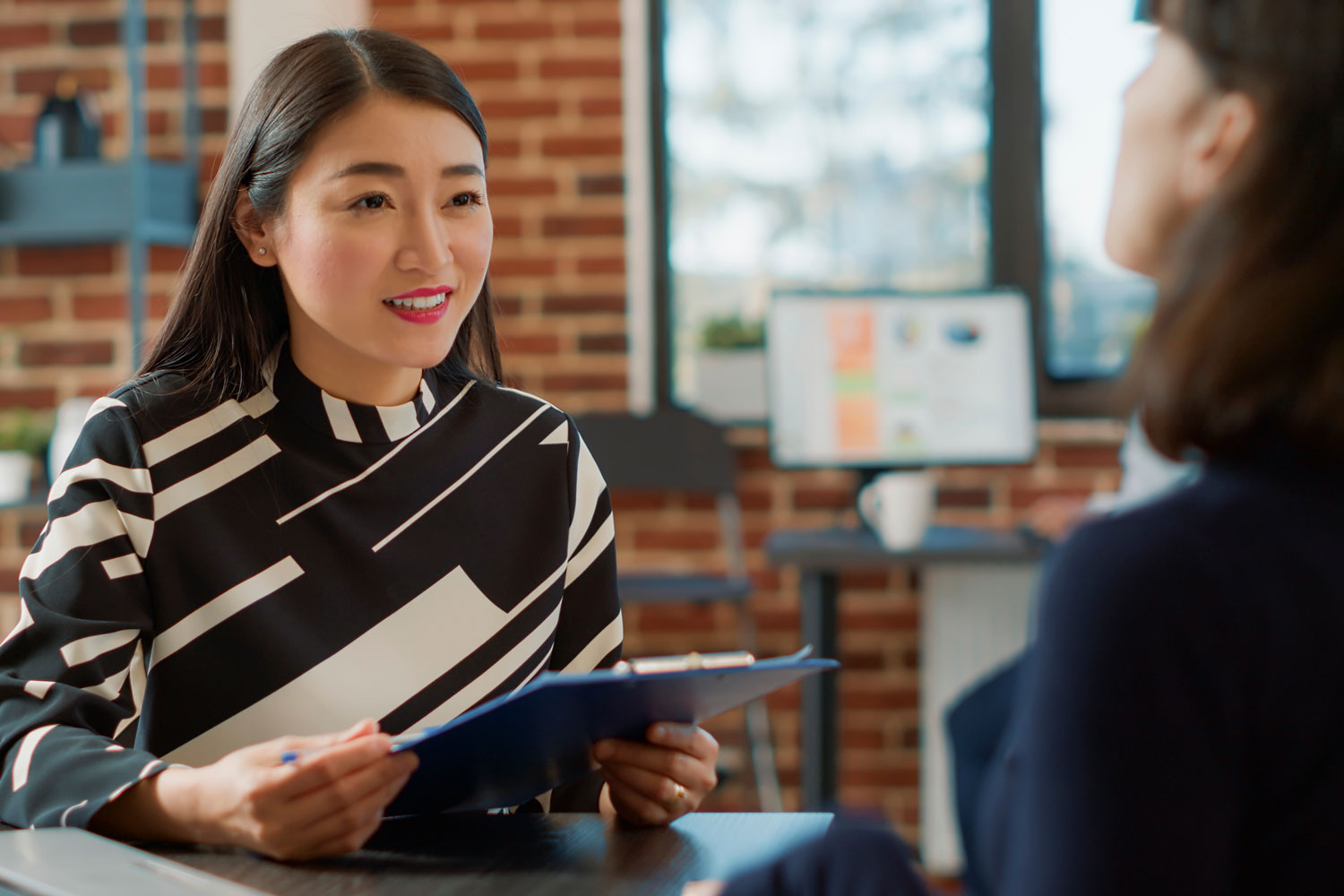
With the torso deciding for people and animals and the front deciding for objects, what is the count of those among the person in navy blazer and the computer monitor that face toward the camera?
1

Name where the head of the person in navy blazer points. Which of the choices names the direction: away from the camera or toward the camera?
away from the camera

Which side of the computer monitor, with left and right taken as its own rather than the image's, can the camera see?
front

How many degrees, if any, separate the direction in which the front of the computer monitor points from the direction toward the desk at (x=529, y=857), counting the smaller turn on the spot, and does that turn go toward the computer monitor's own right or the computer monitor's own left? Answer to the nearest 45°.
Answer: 0° — it already faces it

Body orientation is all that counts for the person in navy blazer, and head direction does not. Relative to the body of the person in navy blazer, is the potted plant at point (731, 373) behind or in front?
in front

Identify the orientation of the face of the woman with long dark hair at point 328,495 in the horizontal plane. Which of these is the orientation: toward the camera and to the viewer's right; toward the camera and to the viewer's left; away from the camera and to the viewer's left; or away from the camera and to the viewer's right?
toward the camera and to the viewer's right

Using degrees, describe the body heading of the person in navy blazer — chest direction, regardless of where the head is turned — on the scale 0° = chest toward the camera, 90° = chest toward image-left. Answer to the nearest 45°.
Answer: approximately 135°

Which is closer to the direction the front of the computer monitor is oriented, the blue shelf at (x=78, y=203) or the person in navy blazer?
the person in navy blazer

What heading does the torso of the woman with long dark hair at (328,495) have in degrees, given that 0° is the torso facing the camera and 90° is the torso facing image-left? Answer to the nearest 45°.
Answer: approximately 315°

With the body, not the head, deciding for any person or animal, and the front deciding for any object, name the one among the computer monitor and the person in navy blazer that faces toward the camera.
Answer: the computer monitor

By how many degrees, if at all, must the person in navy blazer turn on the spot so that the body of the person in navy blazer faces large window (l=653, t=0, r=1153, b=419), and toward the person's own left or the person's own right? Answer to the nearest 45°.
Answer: approximately 45° to the person's own right

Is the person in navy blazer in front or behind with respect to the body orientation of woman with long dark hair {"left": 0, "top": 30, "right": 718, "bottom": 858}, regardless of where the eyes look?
in front
